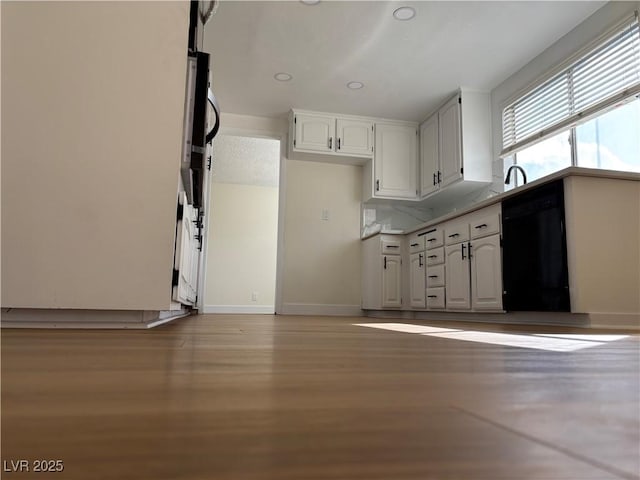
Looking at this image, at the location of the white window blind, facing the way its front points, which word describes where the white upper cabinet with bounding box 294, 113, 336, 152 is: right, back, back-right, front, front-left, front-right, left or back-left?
front-right

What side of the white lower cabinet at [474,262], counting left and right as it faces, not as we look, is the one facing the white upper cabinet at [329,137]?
right

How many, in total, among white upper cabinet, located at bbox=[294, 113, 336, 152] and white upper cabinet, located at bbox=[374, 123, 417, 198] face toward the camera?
2

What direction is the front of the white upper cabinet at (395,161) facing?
toward the camera

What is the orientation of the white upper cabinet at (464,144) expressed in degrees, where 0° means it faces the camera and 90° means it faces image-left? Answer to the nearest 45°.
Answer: approximately 45°

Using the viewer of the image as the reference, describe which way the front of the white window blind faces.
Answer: facing the viewer and to the left of the viewer

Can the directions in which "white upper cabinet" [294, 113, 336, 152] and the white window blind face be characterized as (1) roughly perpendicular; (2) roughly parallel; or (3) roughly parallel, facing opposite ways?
roughly perpendicular

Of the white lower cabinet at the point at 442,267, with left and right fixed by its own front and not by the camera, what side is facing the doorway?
right

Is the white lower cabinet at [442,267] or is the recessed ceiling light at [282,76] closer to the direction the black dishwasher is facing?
the recessed ceiling light

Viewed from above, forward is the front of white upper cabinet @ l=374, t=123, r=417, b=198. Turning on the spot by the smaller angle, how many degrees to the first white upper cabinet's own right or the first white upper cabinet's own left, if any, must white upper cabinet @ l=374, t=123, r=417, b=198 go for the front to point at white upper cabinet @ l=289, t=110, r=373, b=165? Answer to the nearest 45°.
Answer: approximately 90° to the first white upper cabinet's own right
